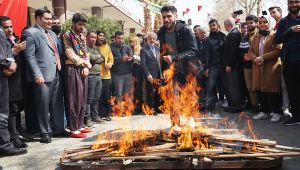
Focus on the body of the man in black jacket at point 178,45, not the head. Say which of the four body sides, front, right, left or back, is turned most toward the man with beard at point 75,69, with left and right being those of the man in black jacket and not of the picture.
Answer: right

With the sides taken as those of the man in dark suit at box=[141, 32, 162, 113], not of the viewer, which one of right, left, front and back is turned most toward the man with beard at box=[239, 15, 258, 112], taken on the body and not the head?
left

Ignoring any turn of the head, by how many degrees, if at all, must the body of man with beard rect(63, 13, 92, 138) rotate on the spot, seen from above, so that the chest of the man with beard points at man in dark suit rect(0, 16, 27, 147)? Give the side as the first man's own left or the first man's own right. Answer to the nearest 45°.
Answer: approximately 90° to the first man's own right

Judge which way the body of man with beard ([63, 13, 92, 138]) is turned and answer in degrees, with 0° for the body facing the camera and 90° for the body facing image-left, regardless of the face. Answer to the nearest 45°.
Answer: approximately 315°

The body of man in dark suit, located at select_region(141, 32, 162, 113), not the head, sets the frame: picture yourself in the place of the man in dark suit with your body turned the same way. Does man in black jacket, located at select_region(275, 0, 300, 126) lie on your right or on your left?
on your left

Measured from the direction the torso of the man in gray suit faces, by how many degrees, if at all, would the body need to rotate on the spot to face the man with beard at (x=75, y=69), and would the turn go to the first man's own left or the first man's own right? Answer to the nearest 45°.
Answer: approximately 90° to the first man's own left

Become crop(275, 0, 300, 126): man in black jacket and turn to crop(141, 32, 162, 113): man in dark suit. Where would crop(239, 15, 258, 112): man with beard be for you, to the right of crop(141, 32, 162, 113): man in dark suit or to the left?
right

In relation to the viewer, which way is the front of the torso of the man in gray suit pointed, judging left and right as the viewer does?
facing the viewer and to the right of the viewer

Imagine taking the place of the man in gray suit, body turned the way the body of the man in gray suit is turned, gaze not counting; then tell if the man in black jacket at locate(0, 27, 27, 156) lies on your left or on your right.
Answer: on your right
